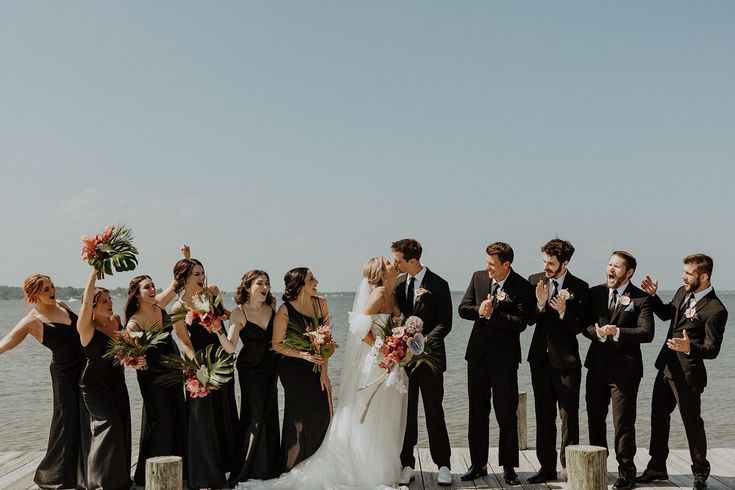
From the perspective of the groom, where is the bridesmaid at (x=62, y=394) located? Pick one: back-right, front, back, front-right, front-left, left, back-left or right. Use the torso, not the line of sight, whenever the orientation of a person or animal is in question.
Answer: front-right

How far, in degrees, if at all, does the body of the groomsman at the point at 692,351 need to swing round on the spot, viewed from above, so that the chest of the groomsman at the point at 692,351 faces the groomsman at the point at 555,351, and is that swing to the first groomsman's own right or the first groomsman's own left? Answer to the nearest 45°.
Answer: approximately 45° to the first groomsman's own right

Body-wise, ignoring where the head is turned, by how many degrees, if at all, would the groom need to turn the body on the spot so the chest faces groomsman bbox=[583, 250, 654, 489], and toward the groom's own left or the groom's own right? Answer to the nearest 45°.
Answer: approximately 135° to the groom's own left

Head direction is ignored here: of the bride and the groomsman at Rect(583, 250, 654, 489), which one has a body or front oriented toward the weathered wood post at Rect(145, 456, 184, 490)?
the groomsman

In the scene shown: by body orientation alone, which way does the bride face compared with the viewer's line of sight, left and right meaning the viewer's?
facing to the right of the viewer

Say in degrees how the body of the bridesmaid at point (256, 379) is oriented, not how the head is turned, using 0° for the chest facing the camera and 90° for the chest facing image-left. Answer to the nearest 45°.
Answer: approximately 315°

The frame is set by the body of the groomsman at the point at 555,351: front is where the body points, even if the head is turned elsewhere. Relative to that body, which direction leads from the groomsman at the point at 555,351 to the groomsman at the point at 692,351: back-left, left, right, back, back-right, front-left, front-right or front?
back-left

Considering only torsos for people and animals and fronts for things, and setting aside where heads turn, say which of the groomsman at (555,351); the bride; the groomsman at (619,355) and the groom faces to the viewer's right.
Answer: the bride

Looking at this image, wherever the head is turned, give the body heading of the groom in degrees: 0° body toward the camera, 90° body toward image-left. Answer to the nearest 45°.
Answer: approximately 45°

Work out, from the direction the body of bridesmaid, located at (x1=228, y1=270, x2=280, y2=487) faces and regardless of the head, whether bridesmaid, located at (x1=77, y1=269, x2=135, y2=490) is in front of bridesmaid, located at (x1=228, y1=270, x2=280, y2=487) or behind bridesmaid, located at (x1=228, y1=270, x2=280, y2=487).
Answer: behind

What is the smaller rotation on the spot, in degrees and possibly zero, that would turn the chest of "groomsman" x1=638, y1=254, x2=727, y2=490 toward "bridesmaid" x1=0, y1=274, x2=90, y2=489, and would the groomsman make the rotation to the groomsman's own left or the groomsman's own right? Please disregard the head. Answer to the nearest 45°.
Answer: approximately 45° to the groomsman's own right

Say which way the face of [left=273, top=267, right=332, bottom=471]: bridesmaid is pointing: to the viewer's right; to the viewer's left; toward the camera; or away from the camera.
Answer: to the viewer's right
